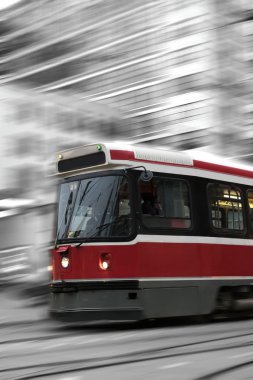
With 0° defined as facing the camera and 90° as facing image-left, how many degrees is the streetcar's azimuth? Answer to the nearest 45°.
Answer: approximately 45°
